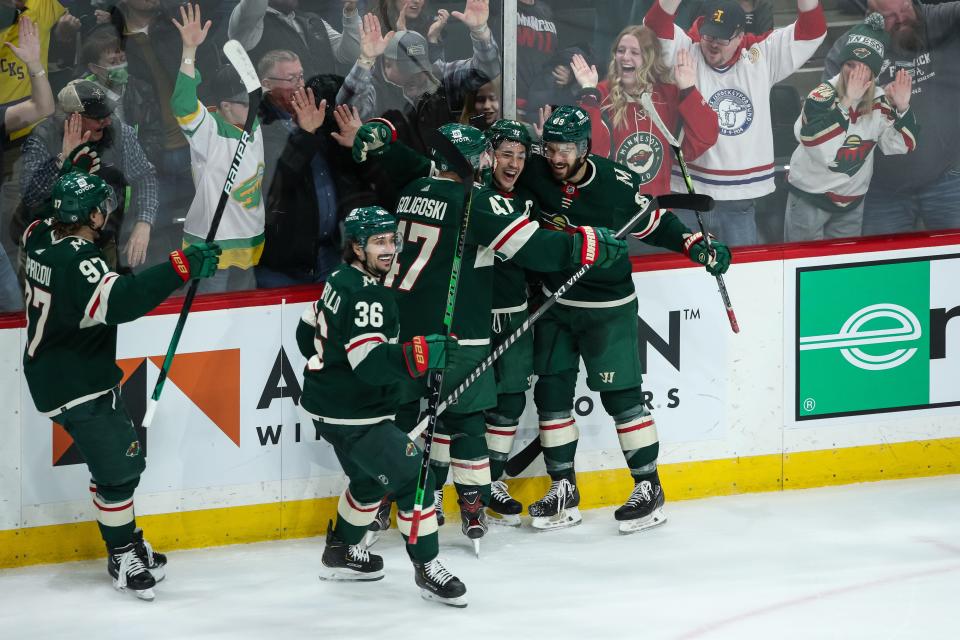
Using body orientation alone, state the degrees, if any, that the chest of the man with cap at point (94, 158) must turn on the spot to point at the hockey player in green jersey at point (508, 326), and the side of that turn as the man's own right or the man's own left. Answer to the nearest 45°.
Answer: approximately 45° to the man's own left

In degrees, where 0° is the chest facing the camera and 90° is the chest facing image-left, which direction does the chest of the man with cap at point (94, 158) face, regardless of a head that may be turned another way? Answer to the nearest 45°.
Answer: approximately 315°

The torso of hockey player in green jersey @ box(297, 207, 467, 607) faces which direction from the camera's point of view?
to the viewer's right

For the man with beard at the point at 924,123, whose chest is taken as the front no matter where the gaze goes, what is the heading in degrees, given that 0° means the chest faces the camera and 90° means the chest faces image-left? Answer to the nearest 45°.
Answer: approximately 45°

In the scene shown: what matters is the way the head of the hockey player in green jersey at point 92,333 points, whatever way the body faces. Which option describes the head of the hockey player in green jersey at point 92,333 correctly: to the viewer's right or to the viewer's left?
to the viewer's right

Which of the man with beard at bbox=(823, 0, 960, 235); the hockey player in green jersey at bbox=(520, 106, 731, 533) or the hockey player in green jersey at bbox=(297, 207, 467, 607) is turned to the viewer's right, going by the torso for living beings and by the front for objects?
the hockey player in green jersey at bbox=(297, 207, 467, 607)

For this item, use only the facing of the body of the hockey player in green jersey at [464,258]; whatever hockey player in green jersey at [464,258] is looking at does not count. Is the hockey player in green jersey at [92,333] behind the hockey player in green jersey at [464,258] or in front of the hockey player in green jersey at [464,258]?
behind

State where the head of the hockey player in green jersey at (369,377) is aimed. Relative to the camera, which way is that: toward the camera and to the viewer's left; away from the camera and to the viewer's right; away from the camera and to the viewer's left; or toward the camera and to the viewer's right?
toward the camera and to the viewer's right

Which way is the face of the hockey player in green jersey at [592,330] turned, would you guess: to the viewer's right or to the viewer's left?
to the viewer's left
